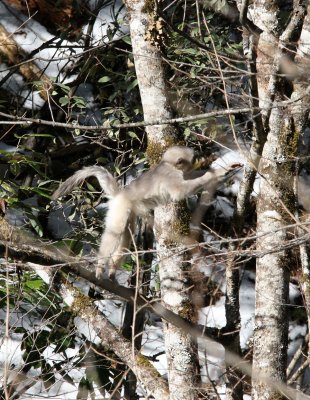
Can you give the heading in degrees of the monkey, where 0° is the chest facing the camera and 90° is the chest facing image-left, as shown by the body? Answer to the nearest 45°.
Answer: approximately 270°

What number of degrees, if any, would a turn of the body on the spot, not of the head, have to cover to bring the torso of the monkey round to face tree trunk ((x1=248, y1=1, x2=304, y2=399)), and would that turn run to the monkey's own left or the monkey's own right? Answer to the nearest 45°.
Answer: approximately 45° to the monkey's own right
